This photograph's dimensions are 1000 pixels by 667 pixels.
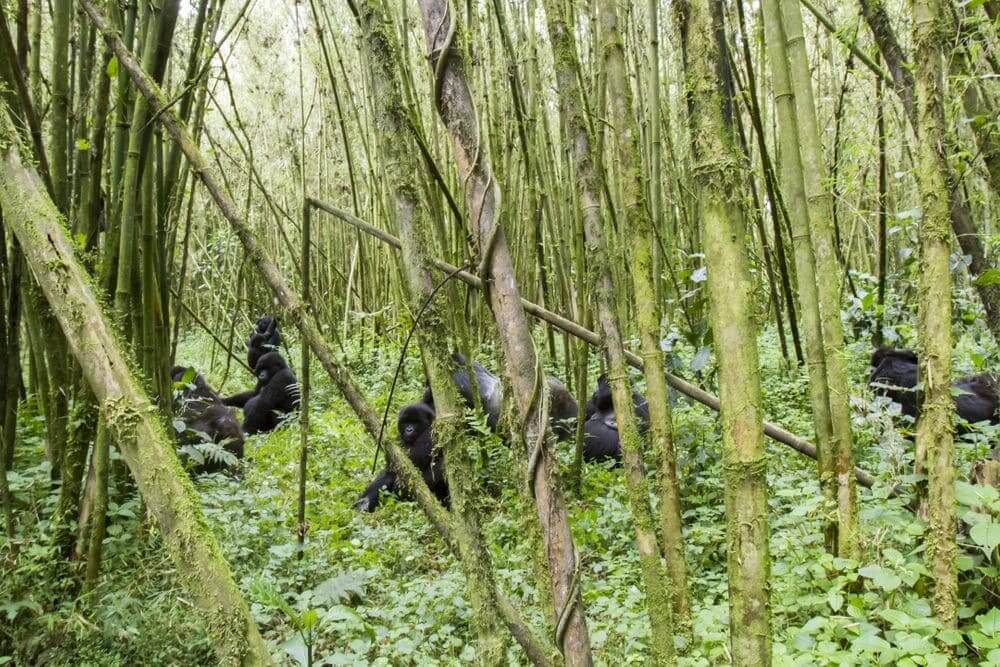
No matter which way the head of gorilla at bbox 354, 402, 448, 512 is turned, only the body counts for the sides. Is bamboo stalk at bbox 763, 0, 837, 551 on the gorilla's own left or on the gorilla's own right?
on the gorilla's own left

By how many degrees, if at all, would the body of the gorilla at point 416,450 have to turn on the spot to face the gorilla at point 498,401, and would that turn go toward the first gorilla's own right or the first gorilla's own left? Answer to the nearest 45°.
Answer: approximately 180°

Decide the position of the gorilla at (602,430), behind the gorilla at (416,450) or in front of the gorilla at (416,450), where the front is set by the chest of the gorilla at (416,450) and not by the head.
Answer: behind

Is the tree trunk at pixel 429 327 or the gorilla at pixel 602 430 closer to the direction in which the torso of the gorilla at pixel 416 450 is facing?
the tree trunk

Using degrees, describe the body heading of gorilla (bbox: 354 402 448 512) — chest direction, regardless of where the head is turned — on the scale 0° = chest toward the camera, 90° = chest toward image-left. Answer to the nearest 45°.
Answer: approximately 45°

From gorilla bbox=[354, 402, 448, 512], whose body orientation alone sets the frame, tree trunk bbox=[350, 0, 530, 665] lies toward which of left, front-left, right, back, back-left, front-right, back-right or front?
front-left

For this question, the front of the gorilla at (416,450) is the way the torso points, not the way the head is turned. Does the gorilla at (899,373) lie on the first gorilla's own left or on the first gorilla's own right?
on the first gorilla's own left

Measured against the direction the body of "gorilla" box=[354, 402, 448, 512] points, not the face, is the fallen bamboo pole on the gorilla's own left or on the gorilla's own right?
on the gorilla's own left
